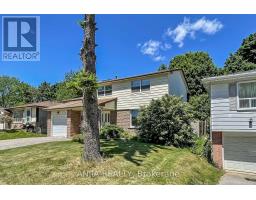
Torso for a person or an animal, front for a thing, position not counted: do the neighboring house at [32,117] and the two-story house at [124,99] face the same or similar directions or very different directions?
same or similar directions

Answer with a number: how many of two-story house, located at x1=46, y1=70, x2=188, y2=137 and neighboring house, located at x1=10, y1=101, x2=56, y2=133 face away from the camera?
0

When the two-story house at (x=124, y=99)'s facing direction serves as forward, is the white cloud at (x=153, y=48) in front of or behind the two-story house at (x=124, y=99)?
behind

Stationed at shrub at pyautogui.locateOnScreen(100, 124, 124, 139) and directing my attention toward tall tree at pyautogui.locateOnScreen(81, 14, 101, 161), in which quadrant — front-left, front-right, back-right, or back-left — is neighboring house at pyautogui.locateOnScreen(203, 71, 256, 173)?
front-left

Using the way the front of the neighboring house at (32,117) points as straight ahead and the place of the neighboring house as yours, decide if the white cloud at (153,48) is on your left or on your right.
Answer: on your left

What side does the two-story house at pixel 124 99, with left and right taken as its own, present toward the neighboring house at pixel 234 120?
left

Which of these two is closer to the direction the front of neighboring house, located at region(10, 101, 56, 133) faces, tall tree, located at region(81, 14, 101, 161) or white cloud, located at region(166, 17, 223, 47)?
the tall tree

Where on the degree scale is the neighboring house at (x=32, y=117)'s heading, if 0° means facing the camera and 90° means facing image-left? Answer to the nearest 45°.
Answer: approximately 45°

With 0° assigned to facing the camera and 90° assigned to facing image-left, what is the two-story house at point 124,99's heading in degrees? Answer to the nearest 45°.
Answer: approximately 45°

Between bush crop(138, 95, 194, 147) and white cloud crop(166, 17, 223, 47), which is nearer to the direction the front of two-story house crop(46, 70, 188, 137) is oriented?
the bush

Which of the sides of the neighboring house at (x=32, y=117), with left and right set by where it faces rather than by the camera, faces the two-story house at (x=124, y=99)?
left

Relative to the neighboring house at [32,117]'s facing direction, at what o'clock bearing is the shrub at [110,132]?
The shrub is roughly at 10 o'clock from the neighboring house.
